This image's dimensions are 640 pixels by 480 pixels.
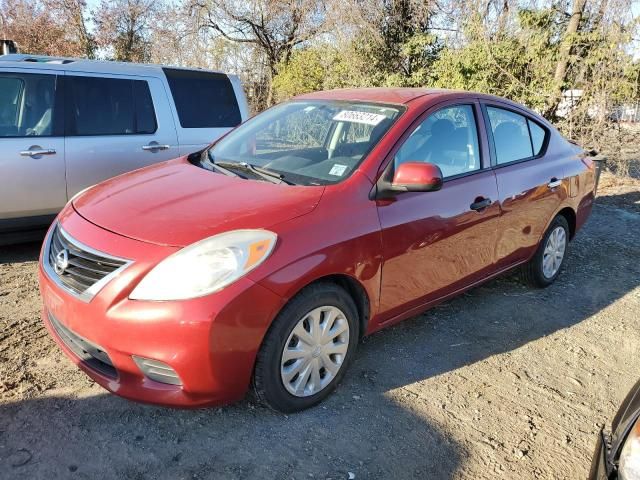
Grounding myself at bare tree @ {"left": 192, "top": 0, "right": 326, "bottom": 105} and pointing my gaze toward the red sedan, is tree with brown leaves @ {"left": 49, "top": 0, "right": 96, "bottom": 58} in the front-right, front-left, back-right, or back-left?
back-right

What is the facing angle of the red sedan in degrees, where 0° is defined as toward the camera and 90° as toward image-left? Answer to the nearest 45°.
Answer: approximately 45°

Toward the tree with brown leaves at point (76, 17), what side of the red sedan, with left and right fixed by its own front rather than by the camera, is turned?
right

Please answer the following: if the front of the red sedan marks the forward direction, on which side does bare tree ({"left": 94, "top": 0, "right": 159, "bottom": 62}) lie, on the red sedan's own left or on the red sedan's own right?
on the red sedan's own right

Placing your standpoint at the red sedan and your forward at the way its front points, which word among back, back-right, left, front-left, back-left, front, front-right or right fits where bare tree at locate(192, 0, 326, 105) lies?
back-right
